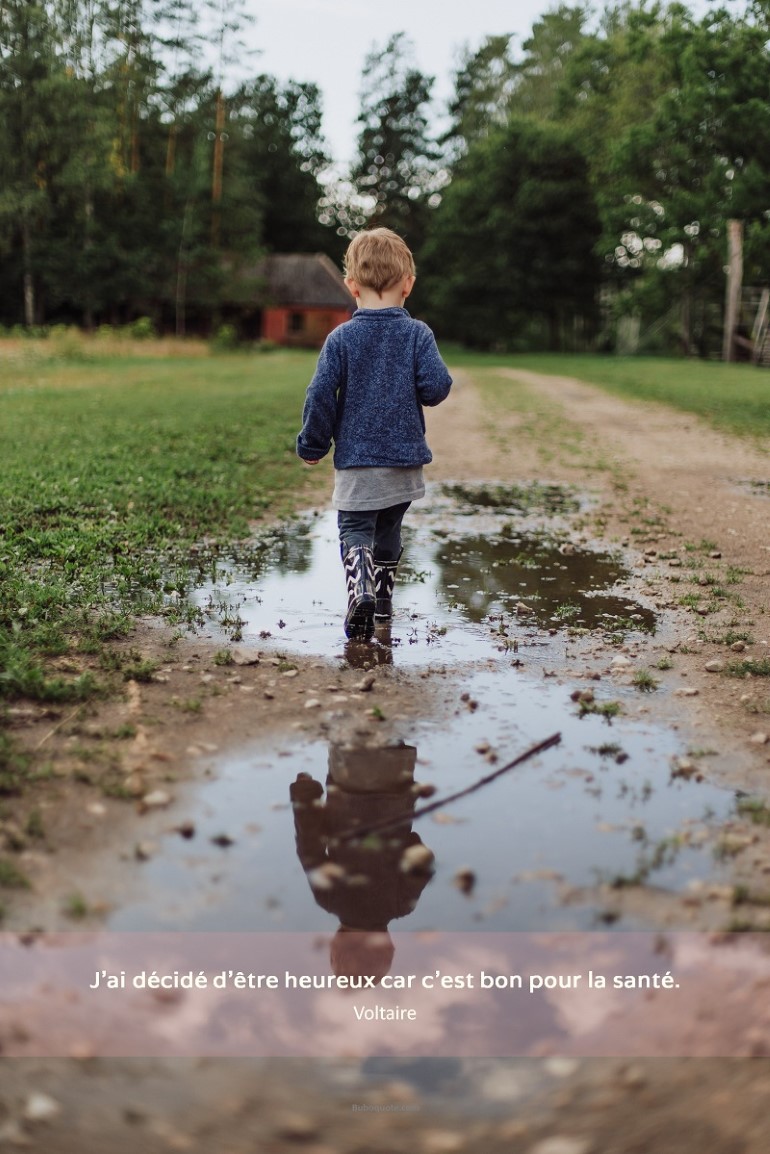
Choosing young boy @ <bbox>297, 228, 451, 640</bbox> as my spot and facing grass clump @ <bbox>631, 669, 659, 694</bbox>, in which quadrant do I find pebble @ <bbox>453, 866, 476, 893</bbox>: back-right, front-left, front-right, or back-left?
front-right

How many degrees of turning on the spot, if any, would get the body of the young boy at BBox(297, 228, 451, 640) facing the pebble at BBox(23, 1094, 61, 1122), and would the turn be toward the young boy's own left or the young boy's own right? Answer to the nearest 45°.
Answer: approximately 180°

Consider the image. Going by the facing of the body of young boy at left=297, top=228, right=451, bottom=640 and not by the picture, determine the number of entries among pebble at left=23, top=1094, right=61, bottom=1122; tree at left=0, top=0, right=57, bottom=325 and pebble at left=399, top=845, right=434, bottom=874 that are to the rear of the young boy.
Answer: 2

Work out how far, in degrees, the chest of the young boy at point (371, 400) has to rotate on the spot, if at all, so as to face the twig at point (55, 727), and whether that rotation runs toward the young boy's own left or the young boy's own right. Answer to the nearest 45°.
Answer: approximately 135° to the young boy's own left

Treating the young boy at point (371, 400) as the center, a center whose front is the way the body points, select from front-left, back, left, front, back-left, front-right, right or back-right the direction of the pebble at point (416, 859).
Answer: back

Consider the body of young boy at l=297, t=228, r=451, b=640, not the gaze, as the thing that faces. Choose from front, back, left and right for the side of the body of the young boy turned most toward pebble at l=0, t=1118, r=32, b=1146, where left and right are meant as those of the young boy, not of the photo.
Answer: back

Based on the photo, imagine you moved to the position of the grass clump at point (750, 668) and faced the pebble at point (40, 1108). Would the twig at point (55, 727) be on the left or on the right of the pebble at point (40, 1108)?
right

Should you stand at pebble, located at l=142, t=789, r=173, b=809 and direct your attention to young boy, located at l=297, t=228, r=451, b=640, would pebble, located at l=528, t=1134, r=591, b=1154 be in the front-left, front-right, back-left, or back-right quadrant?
back-right

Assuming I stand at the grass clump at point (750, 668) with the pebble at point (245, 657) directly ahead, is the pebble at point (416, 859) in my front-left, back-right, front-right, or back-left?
front-left

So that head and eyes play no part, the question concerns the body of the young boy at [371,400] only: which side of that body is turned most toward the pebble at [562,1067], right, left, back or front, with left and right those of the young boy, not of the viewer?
back

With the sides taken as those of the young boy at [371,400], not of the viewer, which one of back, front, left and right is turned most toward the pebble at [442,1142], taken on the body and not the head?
back

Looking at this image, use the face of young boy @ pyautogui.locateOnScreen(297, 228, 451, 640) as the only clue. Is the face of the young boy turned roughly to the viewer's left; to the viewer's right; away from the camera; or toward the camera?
away from the camera

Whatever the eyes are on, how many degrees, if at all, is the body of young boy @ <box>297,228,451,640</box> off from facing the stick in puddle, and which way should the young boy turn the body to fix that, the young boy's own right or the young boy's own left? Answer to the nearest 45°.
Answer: approximately 180°

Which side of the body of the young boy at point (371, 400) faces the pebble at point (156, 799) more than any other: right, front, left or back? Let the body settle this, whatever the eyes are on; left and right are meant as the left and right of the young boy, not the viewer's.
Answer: back

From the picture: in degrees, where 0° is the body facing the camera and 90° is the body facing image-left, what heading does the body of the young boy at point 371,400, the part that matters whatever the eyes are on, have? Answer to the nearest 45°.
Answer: approximately 180°

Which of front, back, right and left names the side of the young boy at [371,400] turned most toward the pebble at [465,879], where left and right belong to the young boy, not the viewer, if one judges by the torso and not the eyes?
back
